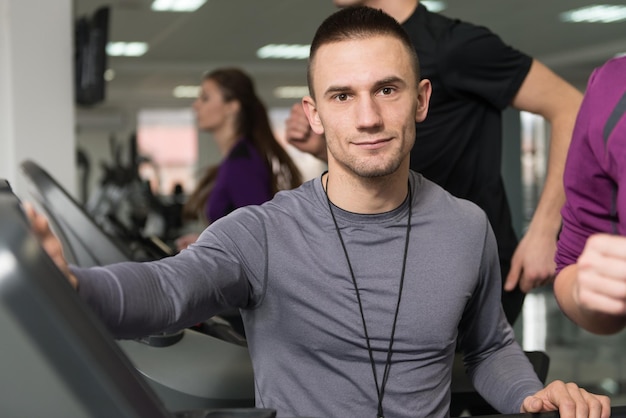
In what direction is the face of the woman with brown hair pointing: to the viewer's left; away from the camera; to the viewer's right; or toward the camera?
to the viewer's left

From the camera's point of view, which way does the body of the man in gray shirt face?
toward the camera

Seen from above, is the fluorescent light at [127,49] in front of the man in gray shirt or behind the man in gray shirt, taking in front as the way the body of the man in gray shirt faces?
behind

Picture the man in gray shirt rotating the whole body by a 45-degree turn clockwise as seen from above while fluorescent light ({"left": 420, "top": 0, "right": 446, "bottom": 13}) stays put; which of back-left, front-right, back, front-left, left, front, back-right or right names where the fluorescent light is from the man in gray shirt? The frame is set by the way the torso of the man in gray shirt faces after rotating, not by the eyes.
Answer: back-right

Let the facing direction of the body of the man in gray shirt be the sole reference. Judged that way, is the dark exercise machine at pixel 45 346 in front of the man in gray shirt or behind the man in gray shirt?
in front

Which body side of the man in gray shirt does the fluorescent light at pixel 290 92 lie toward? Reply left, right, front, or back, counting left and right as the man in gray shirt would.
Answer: back

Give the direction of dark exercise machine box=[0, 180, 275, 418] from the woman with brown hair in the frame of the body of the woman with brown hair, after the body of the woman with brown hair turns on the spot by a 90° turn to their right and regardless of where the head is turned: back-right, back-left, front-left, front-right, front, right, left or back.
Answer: back

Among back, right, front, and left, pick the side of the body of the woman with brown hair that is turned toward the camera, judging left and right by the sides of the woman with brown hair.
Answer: left

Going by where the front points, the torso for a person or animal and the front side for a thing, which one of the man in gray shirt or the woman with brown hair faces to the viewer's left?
the woman with brown hair

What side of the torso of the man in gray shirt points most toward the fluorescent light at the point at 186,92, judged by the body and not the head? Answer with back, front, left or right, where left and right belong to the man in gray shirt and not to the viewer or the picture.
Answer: back
